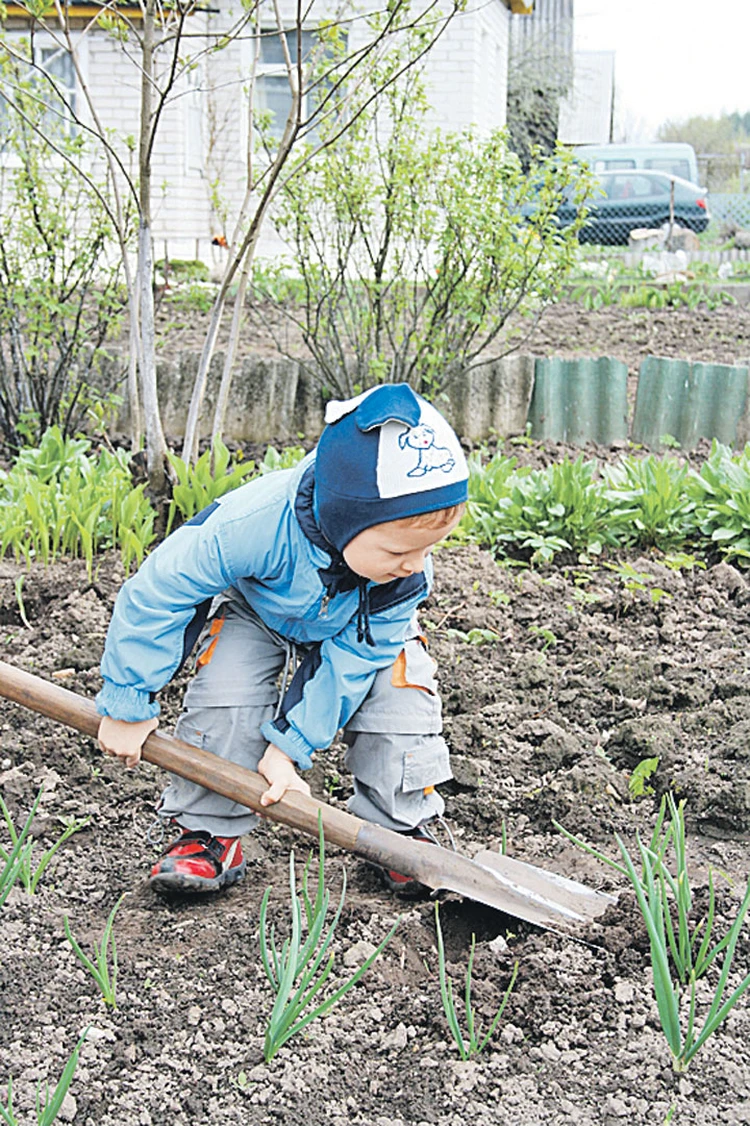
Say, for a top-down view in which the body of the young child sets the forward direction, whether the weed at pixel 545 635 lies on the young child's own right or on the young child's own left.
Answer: on the young child's own left

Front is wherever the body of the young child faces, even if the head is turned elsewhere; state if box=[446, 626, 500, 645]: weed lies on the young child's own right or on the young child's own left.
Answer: on the young child's own left

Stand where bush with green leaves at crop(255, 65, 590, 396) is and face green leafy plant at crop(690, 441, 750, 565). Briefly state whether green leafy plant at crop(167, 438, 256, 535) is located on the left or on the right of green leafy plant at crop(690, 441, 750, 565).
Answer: right

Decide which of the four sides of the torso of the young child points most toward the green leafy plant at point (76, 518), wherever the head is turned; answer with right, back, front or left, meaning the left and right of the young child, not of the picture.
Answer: back

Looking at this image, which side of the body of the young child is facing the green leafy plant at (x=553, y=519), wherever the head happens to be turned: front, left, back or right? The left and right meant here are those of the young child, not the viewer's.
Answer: left

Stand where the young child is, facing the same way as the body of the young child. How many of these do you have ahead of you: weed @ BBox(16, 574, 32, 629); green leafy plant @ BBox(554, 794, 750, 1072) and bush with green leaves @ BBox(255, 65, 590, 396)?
1

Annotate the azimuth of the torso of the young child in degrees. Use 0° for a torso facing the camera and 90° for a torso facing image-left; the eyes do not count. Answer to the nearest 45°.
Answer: approximately 315°

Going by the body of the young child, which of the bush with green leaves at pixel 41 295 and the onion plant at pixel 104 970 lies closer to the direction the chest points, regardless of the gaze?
the onion plant

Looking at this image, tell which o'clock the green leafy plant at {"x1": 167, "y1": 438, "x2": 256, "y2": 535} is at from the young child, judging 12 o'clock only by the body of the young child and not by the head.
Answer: The green leafy plant is roughly at 7 o'clock from the young child.

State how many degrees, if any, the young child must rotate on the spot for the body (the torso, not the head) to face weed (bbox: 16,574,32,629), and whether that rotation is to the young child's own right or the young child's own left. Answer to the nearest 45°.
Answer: approximately 180°

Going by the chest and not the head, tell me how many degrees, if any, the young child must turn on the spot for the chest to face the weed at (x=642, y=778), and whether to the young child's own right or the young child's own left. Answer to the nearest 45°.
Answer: approximately 45° to the young child's own left

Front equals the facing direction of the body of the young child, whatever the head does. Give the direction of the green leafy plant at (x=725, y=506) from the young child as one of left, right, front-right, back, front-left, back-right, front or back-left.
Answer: left
